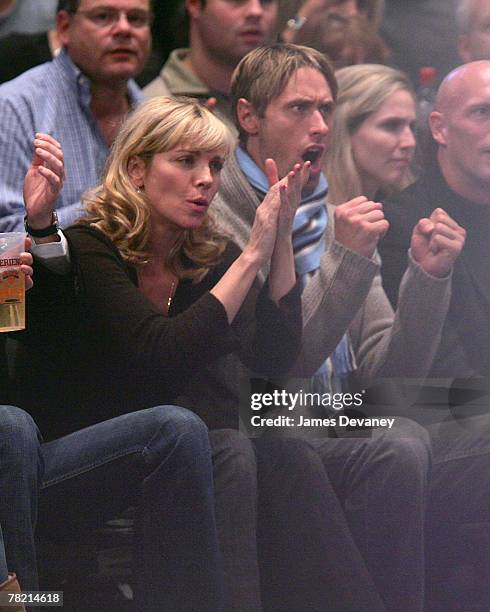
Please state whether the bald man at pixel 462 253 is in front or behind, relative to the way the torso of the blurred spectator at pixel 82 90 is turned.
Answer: in front

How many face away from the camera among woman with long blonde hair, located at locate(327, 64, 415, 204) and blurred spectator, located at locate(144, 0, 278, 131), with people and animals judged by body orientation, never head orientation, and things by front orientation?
0

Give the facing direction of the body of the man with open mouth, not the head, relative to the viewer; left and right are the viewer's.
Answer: facing the viewer and to the right of the viewer

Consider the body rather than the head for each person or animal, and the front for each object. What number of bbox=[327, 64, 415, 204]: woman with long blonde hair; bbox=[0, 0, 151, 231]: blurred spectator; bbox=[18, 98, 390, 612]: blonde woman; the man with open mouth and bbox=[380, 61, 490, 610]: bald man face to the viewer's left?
0

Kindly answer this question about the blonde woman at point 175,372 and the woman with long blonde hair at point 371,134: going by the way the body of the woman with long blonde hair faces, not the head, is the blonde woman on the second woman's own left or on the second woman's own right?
on the second woman's own right

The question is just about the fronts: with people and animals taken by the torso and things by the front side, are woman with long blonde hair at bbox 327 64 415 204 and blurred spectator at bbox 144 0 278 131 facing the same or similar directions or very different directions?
same or similar directions

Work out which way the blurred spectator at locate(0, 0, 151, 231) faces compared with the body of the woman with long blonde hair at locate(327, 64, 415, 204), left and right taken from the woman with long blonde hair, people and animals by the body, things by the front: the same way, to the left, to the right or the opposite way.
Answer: the same way

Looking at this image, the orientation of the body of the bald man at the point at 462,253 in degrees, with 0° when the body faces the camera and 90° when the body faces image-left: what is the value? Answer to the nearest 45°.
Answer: approximately 315°

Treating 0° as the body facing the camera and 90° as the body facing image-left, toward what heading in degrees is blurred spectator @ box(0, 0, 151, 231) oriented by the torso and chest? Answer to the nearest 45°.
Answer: approximately 315°

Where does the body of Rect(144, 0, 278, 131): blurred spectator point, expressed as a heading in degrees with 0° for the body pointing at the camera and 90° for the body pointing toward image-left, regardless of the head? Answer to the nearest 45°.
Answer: approximately 315°

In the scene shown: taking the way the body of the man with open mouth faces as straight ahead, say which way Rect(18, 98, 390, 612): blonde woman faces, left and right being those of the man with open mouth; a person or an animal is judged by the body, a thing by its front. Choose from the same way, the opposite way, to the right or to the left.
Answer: the same way

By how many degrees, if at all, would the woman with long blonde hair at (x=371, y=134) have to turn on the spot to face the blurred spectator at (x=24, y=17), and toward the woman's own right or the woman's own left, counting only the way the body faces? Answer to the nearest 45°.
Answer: approximately 135° to the woman's own right

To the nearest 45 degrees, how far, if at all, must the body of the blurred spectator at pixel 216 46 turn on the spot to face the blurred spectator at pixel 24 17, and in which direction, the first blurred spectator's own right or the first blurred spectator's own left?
approximately 135° to the first blurred spectator's own right

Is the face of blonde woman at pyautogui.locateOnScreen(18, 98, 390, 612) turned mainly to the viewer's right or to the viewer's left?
to the viewer's right
